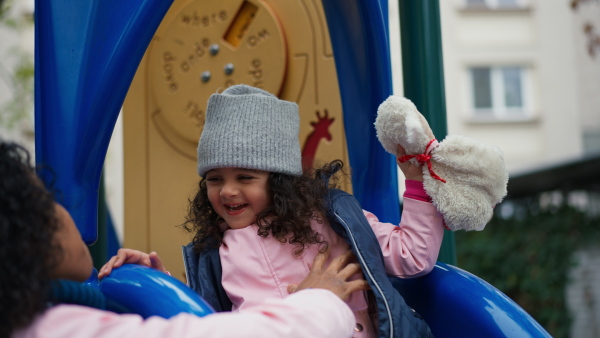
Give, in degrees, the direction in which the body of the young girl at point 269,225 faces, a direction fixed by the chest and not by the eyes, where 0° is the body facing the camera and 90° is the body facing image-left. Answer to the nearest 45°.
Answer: approximately 45°

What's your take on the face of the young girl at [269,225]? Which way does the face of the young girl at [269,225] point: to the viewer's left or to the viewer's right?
to the viewer's left

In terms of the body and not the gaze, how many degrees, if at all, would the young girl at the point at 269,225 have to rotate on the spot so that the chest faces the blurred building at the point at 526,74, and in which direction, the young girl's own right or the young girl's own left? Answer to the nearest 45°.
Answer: approximately 180°

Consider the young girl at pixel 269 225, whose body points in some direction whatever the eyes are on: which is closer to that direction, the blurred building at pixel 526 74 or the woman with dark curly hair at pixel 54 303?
the woman with dark curly hair

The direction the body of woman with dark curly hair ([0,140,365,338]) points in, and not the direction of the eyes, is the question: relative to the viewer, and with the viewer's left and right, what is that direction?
facing away from the viewer and to the right of the viewer

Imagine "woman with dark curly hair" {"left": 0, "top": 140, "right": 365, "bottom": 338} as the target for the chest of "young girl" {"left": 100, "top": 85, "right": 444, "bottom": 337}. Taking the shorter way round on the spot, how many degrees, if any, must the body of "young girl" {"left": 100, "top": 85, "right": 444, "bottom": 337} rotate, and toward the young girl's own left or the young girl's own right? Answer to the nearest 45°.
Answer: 0° — they already face them

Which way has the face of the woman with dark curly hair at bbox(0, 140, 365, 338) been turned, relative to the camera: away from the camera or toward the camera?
away from the camera

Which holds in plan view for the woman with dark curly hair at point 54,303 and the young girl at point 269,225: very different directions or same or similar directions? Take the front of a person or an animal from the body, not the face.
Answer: very different directions
